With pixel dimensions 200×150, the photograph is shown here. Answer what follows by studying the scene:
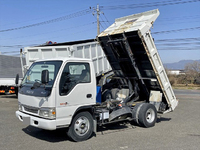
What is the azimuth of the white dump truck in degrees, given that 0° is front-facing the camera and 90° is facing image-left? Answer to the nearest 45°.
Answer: approximately 45°
